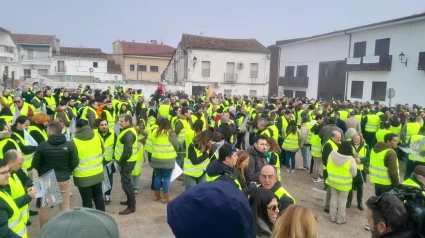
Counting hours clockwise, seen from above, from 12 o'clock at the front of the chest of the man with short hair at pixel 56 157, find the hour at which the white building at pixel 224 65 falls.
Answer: The white building is roughly at 1 o'clock from the man with short hair.

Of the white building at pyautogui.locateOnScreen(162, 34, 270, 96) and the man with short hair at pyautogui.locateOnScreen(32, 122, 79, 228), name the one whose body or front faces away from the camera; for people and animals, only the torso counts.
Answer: the man with short hair

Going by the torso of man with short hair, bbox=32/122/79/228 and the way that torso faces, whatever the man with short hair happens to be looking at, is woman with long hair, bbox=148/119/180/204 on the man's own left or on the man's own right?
on the man's own right

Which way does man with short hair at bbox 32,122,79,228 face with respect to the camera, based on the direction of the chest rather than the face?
away from the camera

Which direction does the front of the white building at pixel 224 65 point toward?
toward the camera

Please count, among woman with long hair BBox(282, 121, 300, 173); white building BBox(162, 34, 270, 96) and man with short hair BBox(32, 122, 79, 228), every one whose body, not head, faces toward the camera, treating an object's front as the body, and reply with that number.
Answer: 1

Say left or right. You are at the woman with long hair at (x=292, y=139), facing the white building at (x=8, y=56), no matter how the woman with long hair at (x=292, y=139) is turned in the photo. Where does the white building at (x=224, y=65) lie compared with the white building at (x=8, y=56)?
right

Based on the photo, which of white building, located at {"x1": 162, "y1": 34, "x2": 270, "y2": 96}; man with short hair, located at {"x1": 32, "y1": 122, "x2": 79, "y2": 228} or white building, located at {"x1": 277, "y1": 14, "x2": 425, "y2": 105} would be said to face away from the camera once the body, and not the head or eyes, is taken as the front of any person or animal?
the man with short hair

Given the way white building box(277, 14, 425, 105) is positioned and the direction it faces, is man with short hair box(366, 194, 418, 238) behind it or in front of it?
in front

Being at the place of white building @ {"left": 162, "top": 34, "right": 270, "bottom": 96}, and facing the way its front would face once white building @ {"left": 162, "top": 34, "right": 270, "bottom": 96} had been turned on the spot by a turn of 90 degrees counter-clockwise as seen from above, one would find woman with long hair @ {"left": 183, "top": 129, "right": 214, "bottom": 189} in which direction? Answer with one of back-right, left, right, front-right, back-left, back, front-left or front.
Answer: right

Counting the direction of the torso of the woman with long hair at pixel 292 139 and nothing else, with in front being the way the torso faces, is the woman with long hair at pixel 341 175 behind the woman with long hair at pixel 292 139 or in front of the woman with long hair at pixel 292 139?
behind

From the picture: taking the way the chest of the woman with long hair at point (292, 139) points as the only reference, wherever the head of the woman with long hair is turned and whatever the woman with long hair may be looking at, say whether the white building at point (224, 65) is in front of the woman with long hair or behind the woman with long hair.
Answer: in front

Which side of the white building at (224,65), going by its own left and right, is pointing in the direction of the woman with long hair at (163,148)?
front

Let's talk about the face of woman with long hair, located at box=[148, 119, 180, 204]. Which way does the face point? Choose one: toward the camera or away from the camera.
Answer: away from the camera

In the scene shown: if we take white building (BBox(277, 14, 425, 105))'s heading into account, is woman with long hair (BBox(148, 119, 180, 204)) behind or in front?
in front

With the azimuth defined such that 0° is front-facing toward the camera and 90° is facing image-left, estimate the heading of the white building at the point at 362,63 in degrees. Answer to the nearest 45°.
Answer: approximately 45°

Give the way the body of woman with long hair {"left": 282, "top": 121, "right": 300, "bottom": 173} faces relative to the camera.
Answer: away from the camera

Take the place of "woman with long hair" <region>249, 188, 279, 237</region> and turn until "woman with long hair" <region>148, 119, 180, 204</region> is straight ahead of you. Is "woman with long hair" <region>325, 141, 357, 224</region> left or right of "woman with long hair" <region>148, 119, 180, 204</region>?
right

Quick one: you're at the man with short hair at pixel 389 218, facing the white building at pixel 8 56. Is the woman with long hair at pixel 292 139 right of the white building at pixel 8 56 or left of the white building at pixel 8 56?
right
